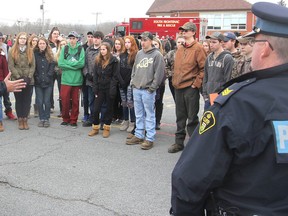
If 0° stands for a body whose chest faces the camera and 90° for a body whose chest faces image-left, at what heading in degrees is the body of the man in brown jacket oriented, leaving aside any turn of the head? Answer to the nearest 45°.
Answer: approximately 45°

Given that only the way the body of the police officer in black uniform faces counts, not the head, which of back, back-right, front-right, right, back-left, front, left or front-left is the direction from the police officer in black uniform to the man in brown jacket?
front-right

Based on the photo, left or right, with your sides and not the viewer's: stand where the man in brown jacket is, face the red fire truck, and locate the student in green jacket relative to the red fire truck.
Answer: left

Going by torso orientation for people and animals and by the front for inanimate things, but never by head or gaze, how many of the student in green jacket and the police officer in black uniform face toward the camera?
1

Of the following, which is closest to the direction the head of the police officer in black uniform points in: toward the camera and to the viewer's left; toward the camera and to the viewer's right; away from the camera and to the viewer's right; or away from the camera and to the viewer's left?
away from the camera and to the viewer's left

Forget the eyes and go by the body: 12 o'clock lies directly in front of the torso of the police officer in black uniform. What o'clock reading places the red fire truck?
The red fire truck is roughly at 1 o'clock from the police officer in black uniform.

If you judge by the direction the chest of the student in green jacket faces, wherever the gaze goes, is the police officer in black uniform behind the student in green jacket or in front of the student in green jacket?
in front

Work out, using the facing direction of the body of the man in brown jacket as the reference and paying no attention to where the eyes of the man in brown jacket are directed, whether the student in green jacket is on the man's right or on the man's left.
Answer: on the man's right

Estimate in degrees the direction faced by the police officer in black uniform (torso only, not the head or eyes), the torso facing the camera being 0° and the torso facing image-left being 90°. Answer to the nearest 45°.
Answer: approximately 135°

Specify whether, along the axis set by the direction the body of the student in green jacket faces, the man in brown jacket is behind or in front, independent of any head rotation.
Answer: in front

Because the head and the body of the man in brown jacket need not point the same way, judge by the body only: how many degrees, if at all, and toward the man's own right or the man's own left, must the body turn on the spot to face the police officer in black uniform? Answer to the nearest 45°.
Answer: approximately 45° to the man's own left

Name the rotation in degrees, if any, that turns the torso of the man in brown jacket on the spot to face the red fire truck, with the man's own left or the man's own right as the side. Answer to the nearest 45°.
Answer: approximately 135° to the man's own right

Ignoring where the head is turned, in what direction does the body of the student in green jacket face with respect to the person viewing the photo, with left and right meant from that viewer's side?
facing the viewer
